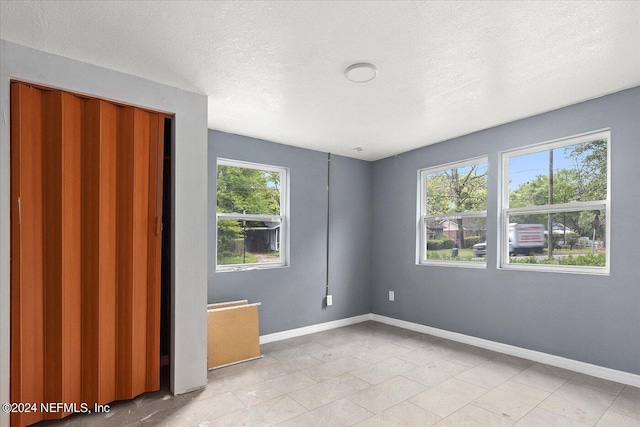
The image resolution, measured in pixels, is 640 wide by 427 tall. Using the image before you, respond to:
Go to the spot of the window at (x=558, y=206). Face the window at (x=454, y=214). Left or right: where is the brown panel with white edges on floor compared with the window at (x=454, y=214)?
left

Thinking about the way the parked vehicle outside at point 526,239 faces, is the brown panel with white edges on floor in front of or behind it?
in front

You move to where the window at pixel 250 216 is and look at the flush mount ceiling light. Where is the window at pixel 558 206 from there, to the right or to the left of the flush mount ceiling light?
left

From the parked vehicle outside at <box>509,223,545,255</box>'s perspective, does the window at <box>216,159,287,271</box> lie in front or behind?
in front

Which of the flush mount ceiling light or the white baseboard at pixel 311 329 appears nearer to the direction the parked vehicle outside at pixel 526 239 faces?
the white baseboard

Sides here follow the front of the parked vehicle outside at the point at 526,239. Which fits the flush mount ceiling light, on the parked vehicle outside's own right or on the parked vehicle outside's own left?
on the parked vehicle outside's own left

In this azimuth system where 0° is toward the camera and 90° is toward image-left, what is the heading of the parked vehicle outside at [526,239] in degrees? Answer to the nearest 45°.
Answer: approximately 90°
